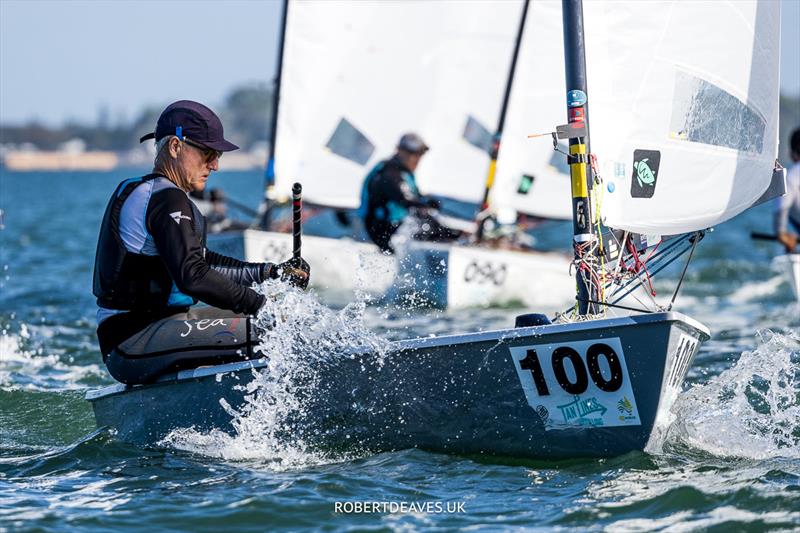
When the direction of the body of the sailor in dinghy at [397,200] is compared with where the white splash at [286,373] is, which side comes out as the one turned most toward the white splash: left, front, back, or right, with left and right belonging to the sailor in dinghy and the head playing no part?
right

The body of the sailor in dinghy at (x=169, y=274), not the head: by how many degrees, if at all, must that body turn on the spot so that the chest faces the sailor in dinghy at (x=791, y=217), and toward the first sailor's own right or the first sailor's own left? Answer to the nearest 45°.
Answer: approximately 45° to the first sailor's own left

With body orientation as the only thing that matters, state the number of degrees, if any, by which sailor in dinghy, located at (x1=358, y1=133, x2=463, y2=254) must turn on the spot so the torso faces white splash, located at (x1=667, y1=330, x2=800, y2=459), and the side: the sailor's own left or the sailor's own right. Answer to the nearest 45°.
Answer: approximately 90° to the sailor's own right

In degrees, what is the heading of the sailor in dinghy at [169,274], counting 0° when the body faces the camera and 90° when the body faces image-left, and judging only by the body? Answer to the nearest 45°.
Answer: approximately 270°

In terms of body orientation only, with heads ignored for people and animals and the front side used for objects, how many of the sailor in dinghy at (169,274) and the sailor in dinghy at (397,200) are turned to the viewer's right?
2

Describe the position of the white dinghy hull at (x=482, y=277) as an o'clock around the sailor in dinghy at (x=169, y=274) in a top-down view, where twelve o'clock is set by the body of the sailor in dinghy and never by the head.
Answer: The white dinghy hull is roughly at 10 o'clock from the sailor in dinghy.

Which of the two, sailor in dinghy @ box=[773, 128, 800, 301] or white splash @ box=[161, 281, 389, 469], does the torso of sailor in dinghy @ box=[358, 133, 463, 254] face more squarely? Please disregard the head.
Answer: the sailor in dinghy

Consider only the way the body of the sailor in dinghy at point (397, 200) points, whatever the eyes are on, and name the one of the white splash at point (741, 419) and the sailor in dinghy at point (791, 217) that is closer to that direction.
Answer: the sailor in dinghy

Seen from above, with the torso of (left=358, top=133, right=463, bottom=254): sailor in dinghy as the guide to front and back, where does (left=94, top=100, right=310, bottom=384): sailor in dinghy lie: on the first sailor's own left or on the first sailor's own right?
on the first sailor's own right

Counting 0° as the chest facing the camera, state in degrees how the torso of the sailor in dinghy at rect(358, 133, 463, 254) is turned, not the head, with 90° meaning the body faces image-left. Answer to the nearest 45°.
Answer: approximately 270°

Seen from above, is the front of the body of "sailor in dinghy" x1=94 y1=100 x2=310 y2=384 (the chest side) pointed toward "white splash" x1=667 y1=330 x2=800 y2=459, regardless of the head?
yes
